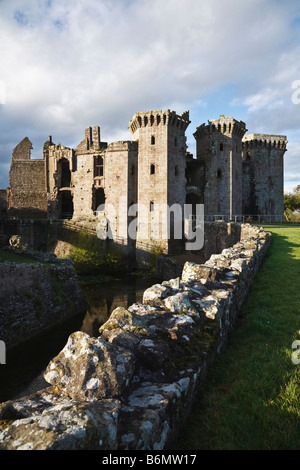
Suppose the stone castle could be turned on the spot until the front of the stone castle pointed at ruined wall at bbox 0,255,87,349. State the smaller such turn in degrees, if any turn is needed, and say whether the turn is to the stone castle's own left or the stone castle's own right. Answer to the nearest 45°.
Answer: approximately 45° to the stone castle's own right

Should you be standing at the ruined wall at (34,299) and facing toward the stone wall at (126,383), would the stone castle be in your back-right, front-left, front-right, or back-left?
back-left

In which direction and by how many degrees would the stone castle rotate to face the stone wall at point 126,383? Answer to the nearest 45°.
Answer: approximately 45° to its right

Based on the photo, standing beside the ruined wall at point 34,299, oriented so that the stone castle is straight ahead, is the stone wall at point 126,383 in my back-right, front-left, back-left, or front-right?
back-right

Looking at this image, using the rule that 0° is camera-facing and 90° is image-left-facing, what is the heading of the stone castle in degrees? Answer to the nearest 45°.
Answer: approximately 315°
